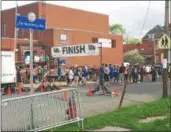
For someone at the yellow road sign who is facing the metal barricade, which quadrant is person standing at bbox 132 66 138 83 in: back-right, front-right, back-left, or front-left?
back-right

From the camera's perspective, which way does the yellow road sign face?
toward the camera

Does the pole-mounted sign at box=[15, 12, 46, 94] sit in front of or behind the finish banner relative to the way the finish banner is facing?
in front

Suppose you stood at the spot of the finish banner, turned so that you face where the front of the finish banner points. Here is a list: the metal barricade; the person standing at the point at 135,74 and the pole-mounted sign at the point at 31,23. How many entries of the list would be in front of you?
2

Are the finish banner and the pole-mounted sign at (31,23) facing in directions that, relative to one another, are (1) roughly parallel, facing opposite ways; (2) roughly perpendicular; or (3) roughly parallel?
roughly parallel

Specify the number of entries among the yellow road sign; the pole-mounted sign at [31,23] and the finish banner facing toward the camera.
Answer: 3

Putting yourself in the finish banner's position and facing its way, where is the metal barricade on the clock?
The metal barricade is roughly at 12 o'clock from the finish banner.

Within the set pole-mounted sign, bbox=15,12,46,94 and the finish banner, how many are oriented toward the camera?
2

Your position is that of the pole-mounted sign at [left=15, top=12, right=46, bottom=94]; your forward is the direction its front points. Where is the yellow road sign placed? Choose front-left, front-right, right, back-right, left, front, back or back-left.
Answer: back-left

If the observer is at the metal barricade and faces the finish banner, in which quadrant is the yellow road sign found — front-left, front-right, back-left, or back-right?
front-right

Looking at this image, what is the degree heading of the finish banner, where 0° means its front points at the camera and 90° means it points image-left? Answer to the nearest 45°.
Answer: approximately 0°

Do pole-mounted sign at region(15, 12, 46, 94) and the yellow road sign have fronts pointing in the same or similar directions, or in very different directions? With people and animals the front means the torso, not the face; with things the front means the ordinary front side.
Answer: same or similar directions

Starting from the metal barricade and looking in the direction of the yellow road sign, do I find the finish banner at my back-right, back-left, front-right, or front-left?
front-left

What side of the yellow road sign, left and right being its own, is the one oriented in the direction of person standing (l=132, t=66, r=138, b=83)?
back
